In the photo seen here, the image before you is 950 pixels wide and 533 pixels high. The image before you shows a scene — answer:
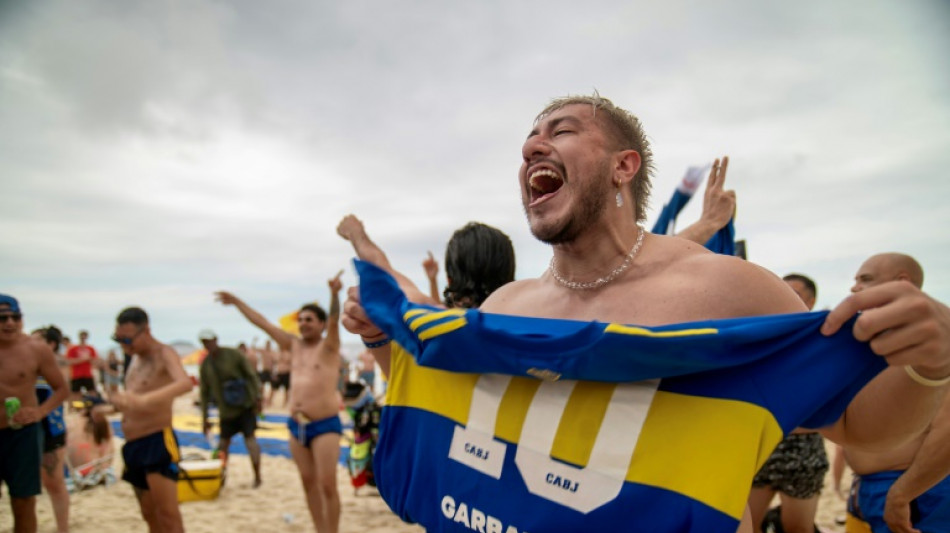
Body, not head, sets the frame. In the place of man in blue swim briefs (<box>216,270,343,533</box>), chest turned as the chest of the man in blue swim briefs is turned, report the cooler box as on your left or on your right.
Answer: on your right

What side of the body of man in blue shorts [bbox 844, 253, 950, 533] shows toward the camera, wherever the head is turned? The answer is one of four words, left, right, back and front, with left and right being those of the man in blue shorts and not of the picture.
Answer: left

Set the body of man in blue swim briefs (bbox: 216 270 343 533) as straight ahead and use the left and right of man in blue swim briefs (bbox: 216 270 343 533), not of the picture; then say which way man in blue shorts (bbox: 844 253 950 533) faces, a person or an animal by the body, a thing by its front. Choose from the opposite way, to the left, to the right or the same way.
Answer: to the right

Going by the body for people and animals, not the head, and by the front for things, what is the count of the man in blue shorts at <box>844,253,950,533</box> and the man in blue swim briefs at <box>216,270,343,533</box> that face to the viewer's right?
0

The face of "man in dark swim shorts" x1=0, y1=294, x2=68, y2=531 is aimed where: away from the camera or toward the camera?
toward the camera

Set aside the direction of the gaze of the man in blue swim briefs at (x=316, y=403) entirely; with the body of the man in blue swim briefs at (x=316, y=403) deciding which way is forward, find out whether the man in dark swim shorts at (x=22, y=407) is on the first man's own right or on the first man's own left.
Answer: on the first man's own right

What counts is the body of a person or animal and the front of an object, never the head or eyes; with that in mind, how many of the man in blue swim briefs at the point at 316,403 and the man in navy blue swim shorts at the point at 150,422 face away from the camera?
0

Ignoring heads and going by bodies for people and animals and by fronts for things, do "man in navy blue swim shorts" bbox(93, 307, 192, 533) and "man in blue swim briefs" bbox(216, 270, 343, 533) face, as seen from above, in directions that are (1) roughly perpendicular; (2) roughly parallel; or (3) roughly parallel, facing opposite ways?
roughly parallel

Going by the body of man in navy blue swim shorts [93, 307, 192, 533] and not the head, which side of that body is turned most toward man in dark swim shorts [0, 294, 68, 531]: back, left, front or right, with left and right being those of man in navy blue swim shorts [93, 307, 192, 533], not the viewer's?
right

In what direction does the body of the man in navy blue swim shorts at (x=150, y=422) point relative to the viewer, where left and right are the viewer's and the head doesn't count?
facing the viewer and to the left of the viewer
